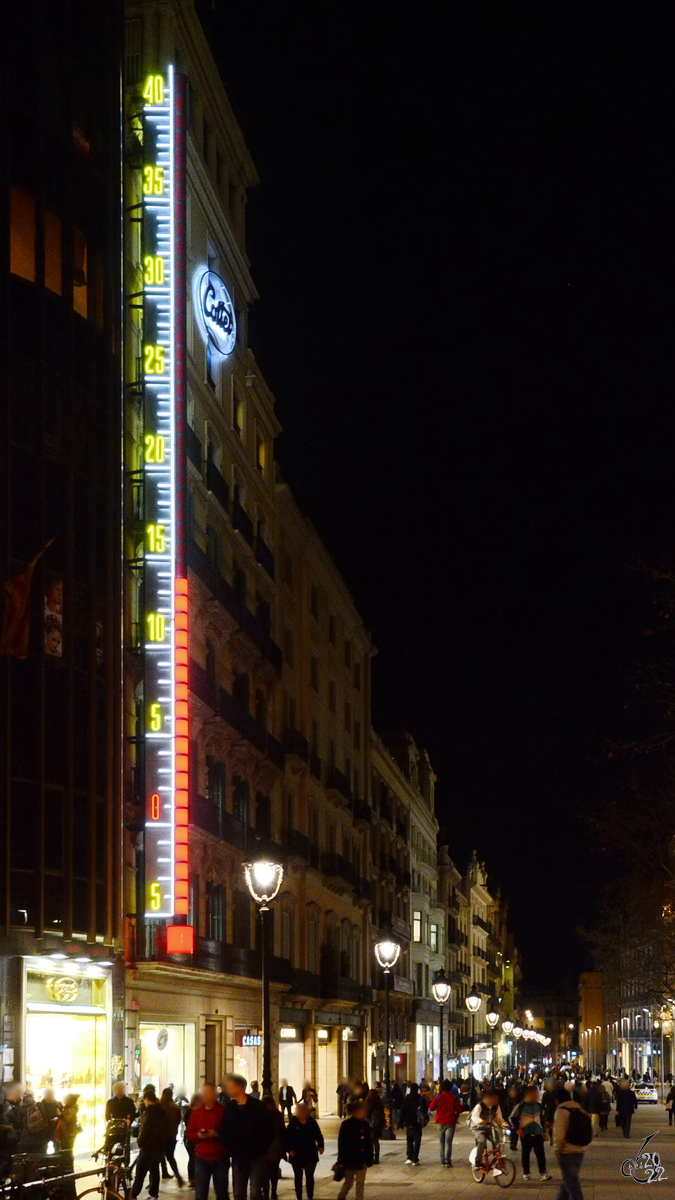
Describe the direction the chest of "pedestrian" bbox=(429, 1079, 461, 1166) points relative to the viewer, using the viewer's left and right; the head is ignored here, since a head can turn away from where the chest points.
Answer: facing away from the viewer

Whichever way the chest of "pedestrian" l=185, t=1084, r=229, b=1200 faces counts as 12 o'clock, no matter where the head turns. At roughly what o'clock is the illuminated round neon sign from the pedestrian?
The illuminated round neon sign is roughly at 6 o'clock from the pedestrian.

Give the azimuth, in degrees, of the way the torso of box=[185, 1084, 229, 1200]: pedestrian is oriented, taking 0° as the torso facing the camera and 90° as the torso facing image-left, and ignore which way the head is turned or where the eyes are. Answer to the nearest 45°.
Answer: approximately 0°

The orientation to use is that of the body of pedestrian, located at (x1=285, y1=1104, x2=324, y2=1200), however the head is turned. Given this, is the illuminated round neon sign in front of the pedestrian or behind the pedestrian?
behind

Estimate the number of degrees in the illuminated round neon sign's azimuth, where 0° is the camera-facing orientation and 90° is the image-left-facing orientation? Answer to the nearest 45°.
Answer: approximately 315°

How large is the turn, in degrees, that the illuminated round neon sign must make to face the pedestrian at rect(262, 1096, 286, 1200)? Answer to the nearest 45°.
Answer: approximately 45° to its right
